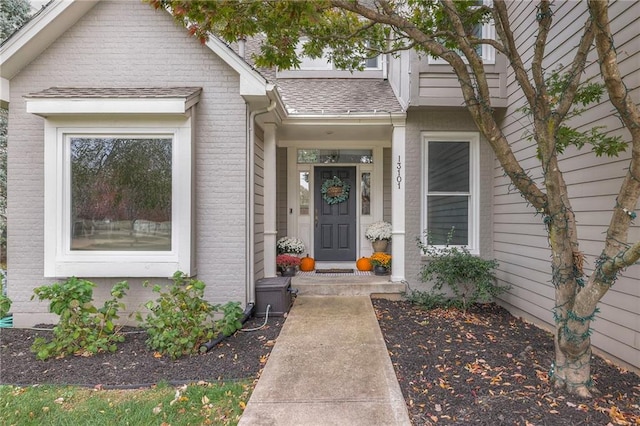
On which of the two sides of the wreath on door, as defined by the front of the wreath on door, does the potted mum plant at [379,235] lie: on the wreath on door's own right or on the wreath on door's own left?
on the wreath on door's own left

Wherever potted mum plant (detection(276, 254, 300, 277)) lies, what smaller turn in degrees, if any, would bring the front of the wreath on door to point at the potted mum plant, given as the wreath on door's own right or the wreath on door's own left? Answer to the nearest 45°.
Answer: approximately 45° to the wreath on door's own right

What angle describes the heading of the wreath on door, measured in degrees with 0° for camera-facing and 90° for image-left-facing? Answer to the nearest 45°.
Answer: approximately 0°

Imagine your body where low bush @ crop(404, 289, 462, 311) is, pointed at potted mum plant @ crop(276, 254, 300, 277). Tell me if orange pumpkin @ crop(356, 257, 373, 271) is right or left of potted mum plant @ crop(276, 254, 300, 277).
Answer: right

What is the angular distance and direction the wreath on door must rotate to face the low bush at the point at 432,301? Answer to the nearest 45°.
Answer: approximately 45° to its left
